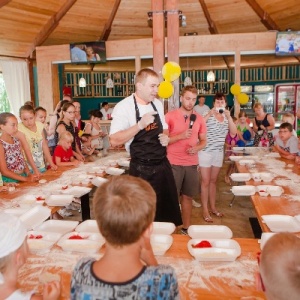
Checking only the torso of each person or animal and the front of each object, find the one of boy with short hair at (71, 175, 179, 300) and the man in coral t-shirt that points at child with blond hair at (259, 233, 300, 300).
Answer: the man in coral t-shirt

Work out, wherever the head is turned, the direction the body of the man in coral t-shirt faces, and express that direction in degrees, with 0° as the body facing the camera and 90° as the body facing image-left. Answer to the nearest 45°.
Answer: approximately 0°

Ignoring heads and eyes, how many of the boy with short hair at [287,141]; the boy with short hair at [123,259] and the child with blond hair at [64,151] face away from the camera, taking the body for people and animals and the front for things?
1

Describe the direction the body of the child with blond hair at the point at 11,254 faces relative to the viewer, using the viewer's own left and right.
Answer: facing away from the viewer and to the right of the viewer

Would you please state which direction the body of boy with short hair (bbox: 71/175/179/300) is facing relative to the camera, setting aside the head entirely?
away from the camera

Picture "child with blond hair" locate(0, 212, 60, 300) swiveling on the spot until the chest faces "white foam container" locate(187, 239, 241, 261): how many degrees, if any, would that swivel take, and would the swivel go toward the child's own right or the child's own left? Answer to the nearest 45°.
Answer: approximately 45° to the child's own right

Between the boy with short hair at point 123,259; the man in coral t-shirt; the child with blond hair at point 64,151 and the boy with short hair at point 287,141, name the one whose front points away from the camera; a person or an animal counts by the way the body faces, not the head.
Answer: the boy with short hair at point 123,259

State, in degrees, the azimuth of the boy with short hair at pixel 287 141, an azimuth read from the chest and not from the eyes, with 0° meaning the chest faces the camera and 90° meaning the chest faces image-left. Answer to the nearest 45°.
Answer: approximately 45°

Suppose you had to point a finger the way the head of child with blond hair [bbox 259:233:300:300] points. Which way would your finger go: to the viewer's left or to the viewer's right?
to the viewer's left

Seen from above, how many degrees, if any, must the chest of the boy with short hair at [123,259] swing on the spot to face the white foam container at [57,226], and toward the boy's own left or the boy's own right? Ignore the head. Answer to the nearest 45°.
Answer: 0° — they already face it

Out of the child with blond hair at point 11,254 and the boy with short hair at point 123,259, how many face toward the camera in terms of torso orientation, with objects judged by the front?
0

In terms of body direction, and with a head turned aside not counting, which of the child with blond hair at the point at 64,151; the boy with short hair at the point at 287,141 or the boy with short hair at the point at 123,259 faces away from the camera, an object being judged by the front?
the boy with short hair at the point at 123,259

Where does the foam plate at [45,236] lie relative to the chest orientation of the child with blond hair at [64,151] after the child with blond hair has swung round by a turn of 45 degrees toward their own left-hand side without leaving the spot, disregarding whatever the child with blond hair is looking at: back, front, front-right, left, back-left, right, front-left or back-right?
right

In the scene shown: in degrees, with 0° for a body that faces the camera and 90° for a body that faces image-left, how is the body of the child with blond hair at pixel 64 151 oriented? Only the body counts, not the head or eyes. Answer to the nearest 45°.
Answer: approximately 315°

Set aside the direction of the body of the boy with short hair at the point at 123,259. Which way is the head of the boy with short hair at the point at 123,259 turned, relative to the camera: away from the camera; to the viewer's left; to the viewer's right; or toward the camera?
away from the camera

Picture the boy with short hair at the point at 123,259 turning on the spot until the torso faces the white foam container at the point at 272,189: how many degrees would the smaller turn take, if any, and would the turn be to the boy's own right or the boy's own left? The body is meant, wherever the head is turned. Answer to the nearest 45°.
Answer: approximately 45° to the boy's own right

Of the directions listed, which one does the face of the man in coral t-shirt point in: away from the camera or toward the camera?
toward the camera

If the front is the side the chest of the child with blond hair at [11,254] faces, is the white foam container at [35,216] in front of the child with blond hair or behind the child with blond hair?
in front
